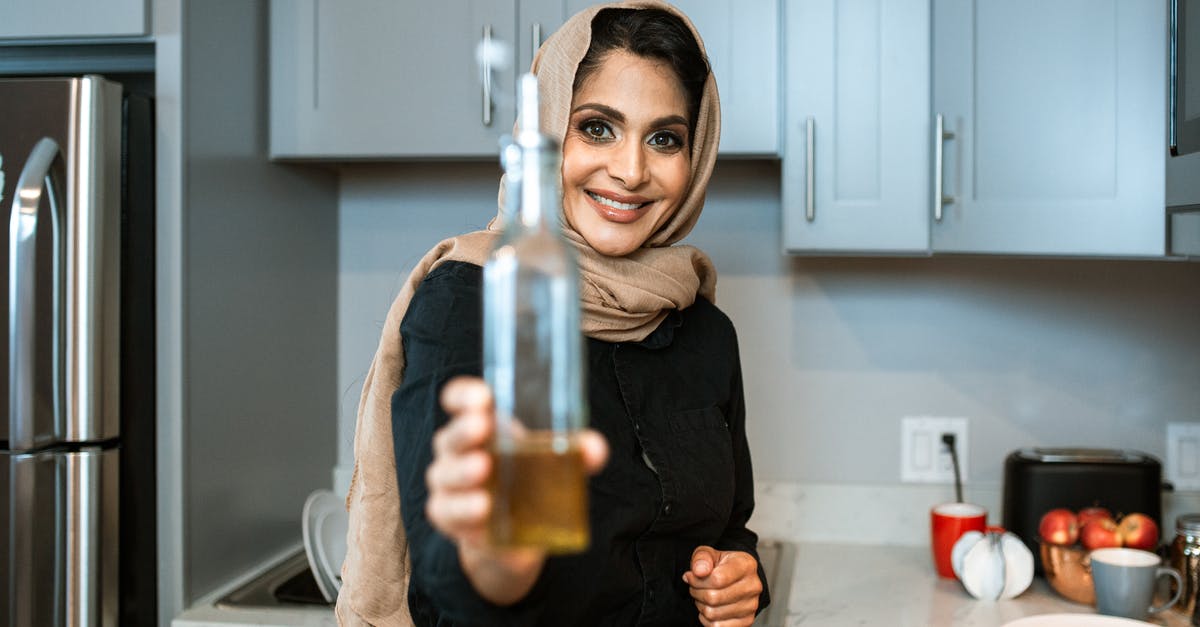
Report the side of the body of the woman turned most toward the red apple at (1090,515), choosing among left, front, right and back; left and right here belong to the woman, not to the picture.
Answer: left

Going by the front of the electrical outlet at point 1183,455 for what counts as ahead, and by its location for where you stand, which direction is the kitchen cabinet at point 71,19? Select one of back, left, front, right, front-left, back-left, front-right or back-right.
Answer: front-right

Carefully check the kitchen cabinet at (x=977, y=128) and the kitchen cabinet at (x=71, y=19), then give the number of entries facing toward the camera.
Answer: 2

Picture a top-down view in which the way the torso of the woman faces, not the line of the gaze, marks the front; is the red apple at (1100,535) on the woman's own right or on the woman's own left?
on the woman's own left

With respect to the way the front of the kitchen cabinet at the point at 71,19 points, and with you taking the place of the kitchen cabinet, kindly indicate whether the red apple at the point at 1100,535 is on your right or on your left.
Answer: on your left

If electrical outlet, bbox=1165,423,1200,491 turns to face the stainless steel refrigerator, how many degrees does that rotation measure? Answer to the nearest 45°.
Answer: approximately 45° to its right

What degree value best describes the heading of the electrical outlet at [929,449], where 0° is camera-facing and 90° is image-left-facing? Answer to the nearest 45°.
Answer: approximately 0°

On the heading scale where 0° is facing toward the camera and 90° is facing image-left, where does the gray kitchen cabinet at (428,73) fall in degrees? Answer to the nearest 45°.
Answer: approximately 0°

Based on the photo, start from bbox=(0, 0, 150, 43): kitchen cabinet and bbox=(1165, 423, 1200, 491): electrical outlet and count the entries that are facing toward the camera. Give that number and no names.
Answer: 2

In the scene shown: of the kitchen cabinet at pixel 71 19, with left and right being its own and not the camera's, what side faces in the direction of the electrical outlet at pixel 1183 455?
left
